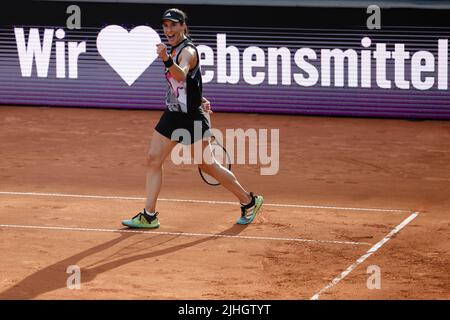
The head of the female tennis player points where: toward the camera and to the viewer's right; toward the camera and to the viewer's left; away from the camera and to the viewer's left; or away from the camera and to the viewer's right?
toward the camera and to the viewer's left

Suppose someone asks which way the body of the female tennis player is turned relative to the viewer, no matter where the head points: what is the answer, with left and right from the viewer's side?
facing the viewer and to the left of the viewer

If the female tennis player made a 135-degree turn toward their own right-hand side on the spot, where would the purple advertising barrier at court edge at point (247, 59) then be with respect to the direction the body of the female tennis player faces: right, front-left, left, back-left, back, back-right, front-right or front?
front
